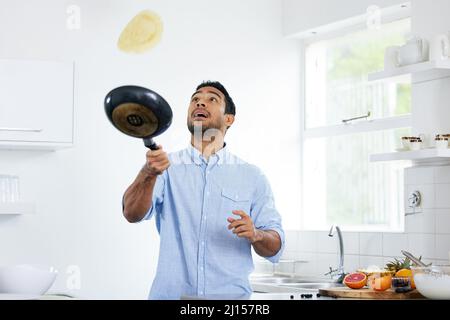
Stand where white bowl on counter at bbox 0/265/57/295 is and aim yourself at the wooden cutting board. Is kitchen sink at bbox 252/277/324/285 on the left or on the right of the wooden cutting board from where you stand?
left

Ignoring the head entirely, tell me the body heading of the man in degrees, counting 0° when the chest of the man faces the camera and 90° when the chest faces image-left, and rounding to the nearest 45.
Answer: approximately 0°

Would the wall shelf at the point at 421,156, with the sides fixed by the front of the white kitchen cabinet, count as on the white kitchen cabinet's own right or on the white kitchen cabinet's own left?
on the white kitchen cabinet's own left

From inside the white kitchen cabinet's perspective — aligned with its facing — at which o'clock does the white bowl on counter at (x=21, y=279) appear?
The white bowl on counter is roughly at 12 o'clock from the white kitchen cabinet.

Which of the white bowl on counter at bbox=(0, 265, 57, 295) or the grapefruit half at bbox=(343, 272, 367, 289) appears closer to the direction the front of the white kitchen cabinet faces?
the white bowl on counter

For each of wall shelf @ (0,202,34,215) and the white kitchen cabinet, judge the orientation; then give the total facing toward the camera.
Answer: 2

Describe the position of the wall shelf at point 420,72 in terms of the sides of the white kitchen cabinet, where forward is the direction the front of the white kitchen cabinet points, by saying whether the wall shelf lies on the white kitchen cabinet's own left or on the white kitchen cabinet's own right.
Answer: on the white kitchen cabinet's own left

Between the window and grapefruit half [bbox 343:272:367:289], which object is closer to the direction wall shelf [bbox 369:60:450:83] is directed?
the grapefruit half

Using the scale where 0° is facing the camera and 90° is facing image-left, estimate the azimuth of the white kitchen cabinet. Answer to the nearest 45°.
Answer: approximately 0°

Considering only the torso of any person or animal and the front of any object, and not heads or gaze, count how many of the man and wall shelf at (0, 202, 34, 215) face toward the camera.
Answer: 2
